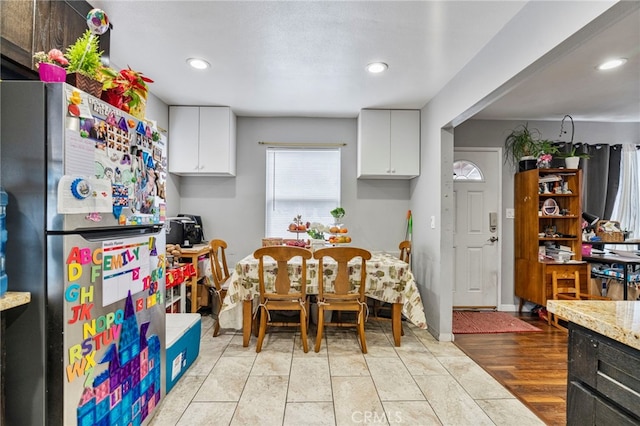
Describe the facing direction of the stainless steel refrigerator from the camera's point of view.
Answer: facing the viewer and to the right of the viewer

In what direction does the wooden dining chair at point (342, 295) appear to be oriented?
away from the camera

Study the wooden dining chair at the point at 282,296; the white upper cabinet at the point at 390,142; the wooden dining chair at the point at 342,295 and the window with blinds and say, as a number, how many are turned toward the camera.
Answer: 2

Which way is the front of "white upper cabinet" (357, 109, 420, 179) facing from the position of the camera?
facing the viewer

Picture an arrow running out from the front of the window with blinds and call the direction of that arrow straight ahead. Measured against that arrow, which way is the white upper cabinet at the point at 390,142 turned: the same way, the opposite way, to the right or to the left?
the same way

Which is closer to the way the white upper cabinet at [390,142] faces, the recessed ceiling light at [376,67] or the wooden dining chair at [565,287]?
the recessed ceiling light

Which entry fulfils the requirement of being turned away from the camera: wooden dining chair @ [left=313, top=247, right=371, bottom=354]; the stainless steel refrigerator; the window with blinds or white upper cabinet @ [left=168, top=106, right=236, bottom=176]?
the wooden dining chair

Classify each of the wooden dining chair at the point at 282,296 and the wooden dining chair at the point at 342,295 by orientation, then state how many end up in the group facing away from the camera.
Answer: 2

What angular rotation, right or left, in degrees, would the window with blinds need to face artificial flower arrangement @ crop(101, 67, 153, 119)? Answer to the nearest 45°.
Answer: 0° — it already faces it

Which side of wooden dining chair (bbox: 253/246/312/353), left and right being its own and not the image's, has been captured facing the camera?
back

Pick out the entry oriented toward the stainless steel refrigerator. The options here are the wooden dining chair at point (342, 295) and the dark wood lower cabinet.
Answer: the dark wood lower cabinet

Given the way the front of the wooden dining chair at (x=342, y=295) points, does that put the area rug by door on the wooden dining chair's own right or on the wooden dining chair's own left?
on the wooden dining chair's own right

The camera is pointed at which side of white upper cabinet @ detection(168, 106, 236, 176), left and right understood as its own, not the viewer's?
front

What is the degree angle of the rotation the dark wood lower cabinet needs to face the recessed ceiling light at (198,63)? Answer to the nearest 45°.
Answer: approximately 45° to its right

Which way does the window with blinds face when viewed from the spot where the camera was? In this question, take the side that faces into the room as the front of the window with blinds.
facing the viewer

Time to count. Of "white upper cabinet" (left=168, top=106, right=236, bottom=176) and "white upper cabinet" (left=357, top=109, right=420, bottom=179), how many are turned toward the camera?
2

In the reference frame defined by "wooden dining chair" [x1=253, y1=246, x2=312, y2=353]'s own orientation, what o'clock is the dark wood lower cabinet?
The dark wood lower cabinet is roughly at 5 o'clock from the wooden dining chair.

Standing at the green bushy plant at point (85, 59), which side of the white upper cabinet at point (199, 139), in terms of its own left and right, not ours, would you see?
front

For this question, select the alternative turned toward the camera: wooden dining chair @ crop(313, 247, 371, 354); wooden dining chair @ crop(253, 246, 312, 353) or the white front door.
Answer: the white front door

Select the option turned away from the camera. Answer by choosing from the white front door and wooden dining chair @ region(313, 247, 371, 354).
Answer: the wooden dining chair
